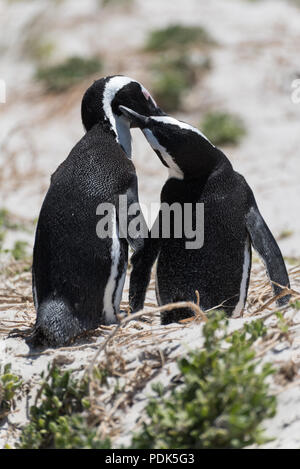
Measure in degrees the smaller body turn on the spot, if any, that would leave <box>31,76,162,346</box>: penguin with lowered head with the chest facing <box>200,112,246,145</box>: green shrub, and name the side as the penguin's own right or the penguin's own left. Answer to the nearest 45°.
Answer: approximately 45° to the penguin's own left

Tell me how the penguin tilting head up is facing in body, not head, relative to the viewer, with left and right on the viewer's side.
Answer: facing away from the viewer

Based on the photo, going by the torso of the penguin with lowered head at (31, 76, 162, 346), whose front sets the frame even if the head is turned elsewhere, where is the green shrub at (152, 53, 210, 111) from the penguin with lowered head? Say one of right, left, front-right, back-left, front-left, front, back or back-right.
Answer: front-left

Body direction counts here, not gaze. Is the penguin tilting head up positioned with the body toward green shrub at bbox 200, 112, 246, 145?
yes

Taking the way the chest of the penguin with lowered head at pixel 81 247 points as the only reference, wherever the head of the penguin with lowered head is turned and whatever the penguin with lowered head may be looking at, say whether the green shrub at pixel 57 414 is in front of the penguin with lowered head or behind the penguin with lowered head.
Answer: behind

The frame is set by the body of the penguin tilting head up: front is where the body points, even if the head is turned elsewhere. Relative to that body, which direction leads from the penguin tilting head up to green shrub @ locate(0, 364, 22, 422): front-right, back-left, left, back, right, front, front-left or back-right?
back-left

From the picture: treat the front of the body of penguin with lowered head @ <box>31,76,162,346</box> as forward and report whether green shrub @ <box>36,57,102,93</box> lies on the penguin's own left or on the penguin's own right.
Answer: on the penguin's own left

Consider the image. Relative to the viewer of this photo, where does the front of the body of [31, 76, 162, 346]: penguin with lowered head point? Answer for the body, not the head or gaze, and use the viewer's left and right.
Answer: facing away from the viewer and to the right of the viewer

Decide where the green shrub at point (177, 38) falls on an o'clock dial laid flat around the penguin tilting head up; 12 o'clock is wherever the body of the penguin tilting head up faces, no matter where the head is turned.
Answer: The green shrub is roughly at 12 o'clock from the penguin tilting head up.
